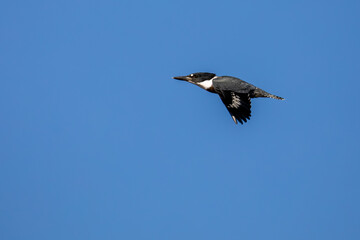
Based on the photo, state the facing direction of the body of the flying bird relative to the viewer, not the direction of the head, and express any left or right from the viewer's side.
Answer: facing to the left of the viewer
